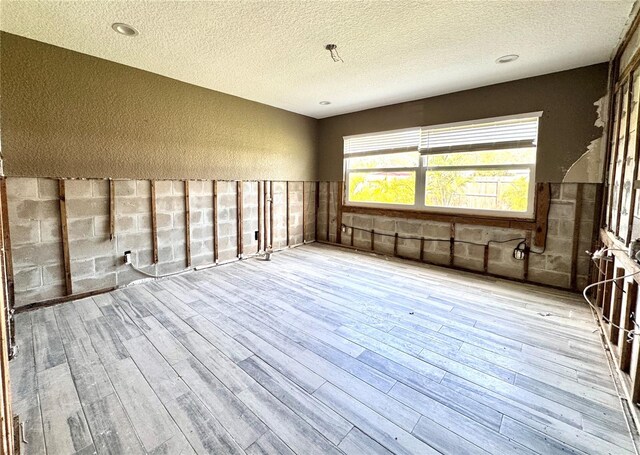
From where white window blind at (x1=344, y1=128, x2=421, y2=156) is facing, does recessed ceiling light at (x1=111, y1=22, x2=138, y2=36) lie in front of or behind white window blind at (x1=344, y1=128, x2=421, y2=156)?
in front

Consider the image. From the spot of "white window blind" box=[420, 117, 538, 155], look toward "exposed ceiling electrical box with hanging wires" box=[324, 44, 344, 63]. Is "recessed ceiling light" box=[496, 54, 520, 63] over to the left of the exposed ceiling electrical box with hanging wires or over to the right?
left

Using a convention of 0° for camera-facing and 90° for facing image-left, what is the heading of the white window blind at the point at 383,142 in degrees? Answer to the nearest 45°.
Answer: approximately 45°

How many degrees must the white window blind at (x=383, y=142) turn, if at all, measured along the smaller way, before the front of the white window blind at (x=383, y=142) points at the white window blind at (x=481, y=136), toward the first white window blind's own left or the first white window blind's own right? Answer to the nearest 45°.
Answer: approximately 90° to the first white window blind's own left

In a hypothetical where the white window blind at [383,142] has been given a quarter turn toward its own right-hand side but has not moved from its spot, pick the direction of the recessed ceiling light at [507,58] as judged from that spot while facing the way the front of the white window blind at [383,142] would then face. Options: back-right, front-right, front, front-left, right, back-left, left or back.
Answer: back
